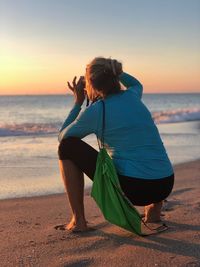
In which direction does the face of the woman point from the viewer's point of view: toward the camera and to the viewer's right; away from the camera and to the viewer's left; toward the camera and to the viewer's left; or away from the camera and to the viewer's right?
away from the camera and to the viewer's left

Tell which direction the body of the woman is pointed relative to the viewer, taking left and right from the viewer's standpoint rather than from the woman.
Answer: facing away from the viewer and to the left of the viewer
